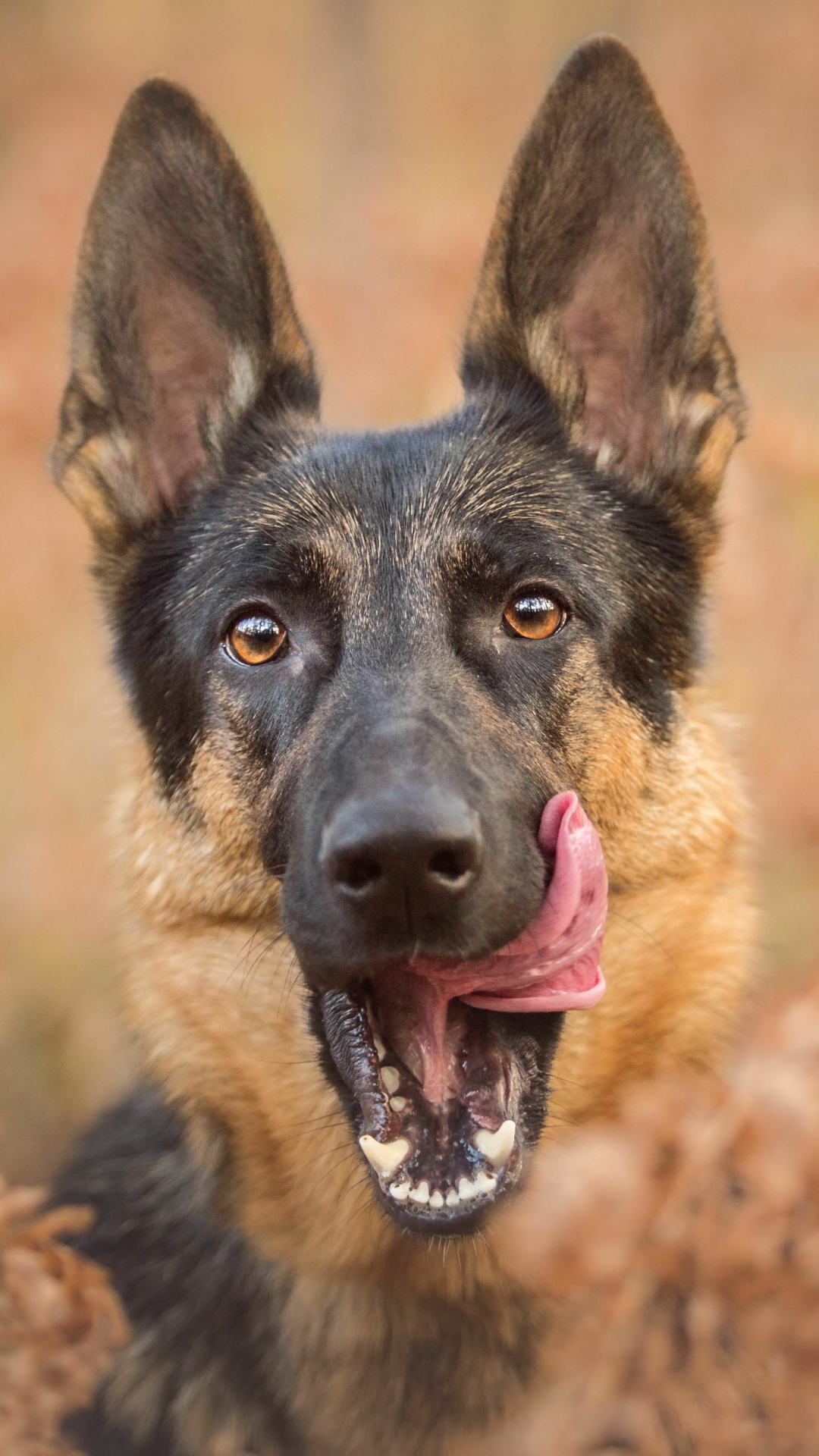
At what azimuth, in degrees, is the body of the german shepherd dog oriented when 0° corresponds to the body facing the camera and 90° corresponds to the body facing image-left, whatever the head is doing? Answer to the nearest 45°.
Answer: approximately 0°
